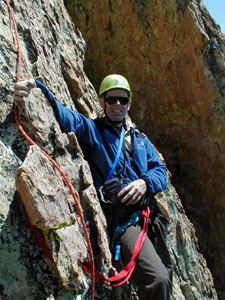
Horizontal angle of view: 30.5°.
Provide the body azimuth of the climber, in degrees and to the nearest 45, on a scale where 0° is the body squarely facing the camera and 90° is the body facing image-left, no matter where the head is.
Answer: approximately 0°
